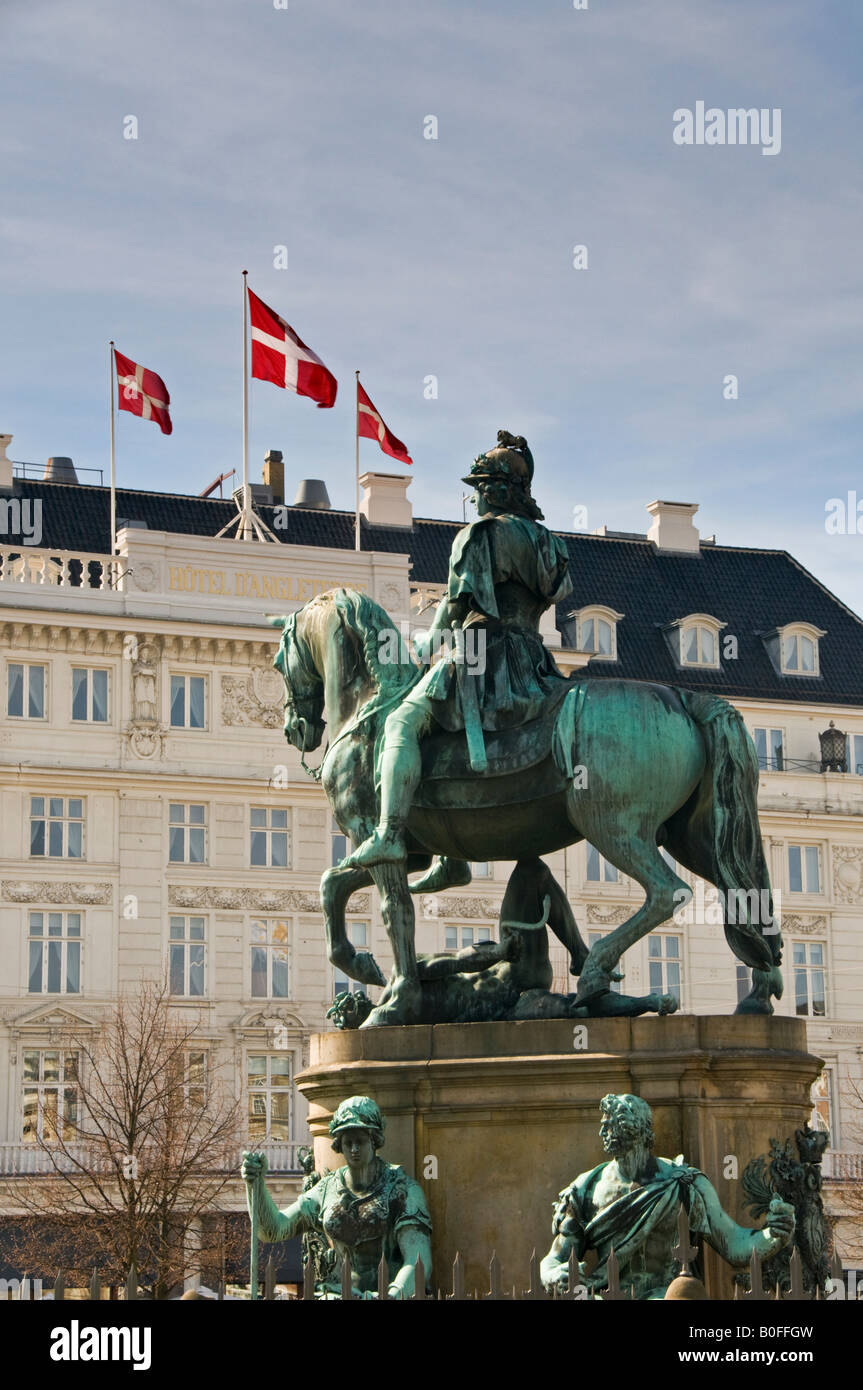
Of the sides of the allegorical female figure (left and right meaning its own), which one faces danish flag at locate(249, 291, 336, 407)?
back

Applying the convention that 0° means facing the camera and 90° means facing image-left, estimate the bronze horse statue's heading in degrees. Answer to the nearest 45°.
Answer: approximately 90°

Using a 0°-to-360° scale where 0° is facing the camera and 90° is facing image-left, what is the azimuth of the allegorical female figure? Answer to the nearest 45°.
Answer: approximately 0°

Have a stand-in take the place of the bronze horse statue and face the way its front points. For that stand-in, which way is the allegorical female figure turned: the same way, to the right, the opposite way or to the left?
to the left

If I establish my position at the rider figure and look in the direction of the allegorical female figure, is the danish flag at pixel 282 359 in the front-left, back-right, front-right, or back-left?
back-right

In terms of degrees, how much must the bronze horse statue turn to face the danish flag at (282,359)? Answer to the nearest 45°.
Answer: approximately 90° to its right

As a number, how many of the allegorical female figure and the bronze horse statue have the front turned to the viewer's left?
1
